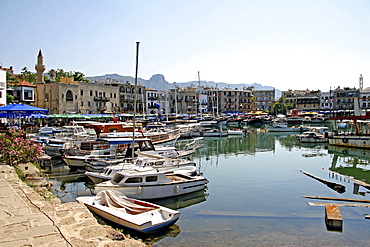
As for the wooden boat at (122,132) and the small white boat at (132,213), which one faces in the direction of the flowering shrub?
the small white boat

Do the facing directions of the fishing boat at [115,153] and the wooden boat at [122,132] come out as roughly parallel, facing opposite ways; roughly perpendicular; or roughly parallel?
roughly parallel

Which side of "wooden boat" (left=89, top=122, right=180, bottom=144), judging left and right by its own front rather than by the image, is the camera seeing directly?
right

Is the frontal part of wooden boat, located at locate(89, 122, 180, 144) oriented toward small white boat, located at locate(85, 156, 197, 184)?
no

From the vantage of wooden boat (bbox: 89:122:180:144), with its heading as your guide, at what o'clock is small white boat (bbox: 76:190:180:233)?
The small white boat is roughly at 3 o'clock from the wooden boat.

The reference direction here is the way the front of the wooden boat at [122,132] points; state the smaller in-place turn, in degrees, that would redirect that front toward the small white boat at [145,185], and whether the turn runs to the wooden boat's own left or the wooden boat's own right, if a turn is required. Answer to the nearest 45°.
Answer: approximately 90° to the wooden boat's own right

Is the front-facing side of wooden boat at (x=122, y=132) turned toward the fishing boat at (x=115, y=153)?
no

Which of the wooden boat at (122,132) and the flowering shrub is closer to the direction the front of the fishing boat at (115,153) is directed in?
the wooden boat

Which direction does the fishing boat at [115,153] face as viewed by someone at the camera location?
facing to the right of the viewer

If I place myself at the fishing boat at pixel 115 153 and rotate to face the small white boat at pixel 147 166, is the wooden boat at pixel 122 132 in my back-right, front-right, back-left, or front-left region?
back-left

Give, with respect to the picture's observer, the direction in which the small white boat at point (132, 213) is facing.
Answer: facing away from the viewer and to the left of the viewer
